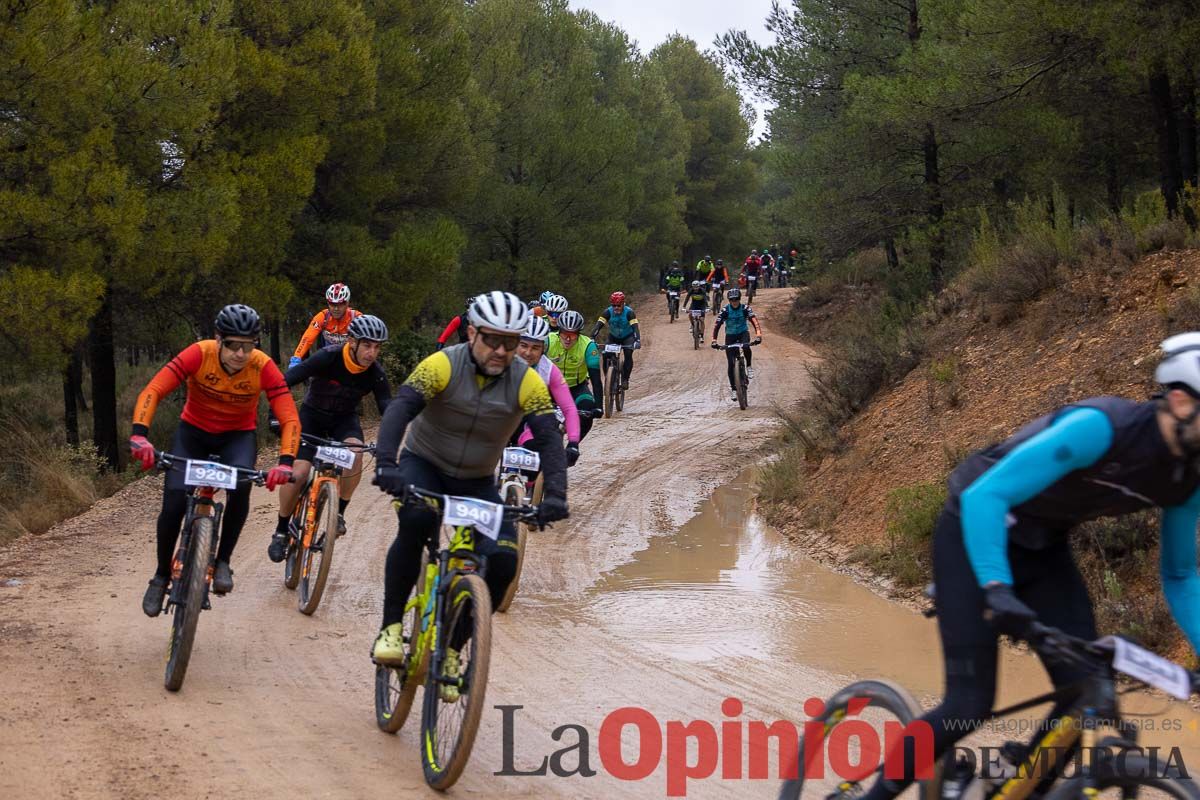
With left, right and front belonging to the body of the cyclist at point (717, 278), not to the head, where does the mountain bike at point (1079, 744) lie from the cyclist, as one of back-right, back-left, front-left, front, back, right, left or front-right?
front

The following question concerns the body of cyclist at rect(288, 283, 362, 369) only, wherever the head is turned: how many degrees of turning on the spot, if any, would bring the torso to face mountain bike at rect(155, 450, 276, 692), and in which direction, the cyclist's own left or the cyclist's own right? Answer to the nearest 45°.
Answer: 0° — they already face it

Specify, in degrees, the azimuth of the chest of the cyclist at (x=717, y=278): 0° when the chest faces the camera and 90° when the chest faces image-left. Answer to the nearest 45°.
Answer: approximately 0°

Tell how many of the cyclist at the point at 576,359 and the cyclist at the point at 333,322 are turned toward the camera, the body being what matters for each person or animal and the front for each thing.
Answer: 2

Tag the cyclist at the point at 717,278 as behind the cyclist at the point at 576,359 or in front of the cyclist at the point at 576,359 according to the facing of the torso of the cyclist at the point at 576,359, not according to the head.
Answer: behind

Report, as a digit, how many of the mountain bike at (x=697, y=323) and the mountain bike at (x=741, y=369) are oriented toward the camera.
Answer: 2

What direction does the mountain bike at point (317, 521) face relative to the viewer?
toward the camera

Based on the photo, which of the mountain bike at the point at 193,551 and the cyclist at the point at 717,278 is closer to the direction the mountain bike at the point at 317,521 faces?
the mountain bike

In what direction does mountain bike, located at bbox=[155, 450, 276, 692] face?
toward the camera

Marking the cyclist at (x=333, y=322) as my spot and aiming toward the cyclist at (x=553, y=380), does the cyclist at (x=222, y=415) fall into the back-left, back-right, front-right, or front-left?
front-right

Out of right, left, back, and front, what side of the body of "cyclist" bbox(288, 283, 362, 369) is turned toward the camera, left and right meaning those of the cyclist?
front

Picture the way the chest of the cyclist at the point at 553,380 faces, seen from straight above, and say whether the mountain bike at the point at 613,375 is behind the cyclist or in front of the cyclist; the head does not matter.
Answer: behind

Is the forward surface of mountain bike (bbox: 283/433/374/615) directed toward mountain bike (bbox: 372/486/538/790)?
yes
